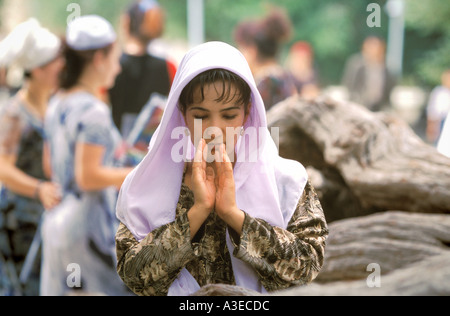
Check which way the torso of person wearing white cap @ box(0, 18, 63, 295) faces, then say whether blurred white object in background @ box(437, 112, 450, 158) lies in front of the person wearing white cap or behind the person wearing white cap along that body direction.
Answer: in front

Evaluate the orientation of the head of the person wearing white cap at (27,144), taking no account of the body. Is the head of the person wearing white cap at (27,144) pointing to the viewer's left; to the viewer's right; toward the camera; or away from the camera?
to the viewer's right

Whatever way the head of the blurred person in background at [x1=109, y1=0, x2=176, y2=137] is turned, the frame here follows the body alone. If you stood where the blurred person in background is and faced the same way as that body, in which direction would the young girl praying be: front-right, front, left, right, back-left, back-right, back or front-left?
back-right

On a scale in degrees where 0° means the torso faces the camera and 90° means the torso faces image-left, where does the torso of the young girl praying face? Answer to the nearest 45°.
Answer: approximately 0°

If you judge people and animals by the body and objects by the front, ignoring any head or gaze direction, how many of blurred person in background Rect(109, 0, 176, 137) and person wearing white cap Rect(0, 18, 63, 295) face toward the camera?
0

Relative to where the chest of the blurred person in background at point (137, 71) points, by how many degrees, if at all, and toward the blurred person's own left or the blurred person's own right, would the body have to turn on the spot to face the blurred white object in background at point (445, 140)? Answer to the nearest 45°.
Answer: approximately 90° to the blurred person's own right

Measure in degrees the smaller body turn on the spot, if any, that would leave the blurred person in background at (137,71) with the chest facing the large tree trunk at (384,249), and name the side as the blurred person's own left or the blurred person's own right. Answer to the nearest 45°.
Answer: approximately 90° to the blurred person's own right

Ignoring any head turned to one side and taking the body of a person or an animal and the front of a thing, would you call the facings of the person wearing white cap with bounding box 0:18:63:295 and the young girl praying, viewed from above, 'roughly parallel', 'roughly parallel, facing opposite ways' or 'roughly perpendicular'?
roughly perpendicular

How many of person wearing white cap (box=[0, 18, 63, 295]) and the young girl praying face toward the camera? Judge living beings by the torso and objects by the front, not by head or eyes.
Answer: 1

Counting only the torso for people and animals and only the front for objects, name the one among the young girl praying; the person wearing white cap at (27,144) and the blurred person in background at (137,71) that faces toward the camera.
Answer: the young girl praying

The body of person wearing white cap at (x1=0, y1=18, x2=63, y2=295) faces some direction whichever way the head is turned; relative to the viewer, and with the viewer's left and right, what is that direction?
facing to the right of the viewer
